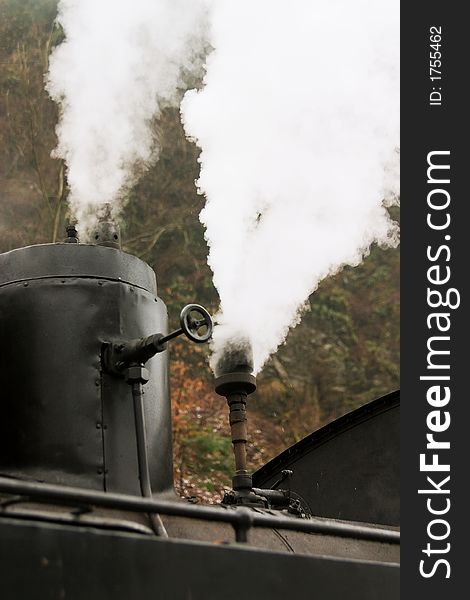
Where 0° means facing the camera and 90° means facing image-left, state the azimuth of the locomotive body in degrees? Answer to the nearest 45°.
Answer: approximately 45°
